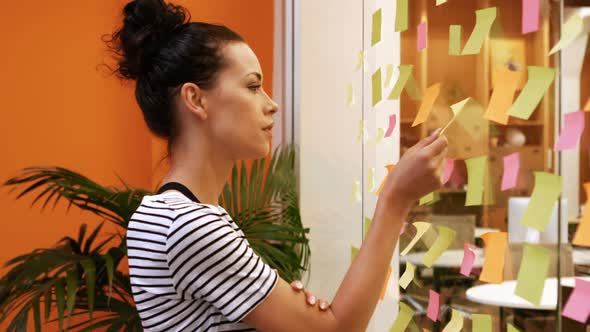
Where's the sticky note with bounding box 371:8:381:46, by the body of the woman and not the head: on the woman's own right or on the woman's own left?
on the woman's own left

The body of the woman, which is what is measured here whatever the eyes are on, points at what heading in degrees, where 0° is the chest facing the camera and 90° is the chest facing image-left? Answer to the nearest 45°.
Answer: approximately 270°

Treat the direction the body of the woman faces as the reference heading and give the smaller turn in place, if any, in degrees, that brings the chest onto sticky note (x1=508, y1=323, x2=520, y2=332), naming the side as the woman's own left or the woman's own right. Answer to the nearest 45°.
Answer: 0° — they already face it

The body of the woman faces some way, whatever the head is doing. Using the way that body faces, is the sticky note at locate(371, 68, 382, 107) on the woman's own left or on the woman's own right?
on the woman's own left

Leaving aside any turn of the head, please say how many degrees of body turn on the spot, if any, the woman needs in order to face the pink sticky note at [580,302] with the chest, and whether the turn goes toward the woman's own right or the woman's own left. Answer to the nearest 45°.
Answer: approximately 45° to the woman's own right

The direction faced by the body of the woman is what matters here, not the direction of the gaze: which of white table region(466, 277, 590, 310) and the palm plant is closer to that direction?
the white table

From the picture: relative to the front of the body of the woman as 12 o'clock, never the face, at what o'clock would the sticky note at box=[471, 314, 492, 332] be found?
The sticky note is roughly at 12 o'clock from the woman.

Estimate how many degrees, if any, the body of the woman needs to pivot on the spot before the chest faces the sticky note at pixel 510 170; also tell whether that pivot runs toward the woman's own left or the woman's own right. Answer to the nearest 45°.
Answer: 0° — they already face it

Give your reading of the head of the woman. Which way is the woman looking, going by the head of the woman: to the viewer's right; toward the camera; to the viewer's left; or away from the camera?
to the viewer's right
